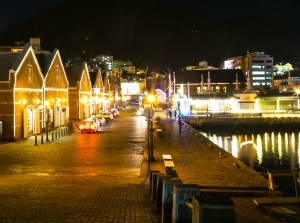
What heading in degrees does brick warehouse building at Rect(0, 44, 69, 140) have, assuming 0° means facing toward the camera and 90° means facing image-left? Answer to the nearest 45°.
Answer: approximately 315°

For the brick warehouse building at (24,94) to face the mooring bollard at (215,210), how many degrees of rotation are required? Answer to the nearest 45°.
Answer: approximately 45° to its right

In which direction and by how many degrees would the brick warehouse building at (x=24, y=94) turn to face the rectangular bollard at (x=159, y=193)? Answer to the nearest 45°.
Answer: approximately 45° to its right
